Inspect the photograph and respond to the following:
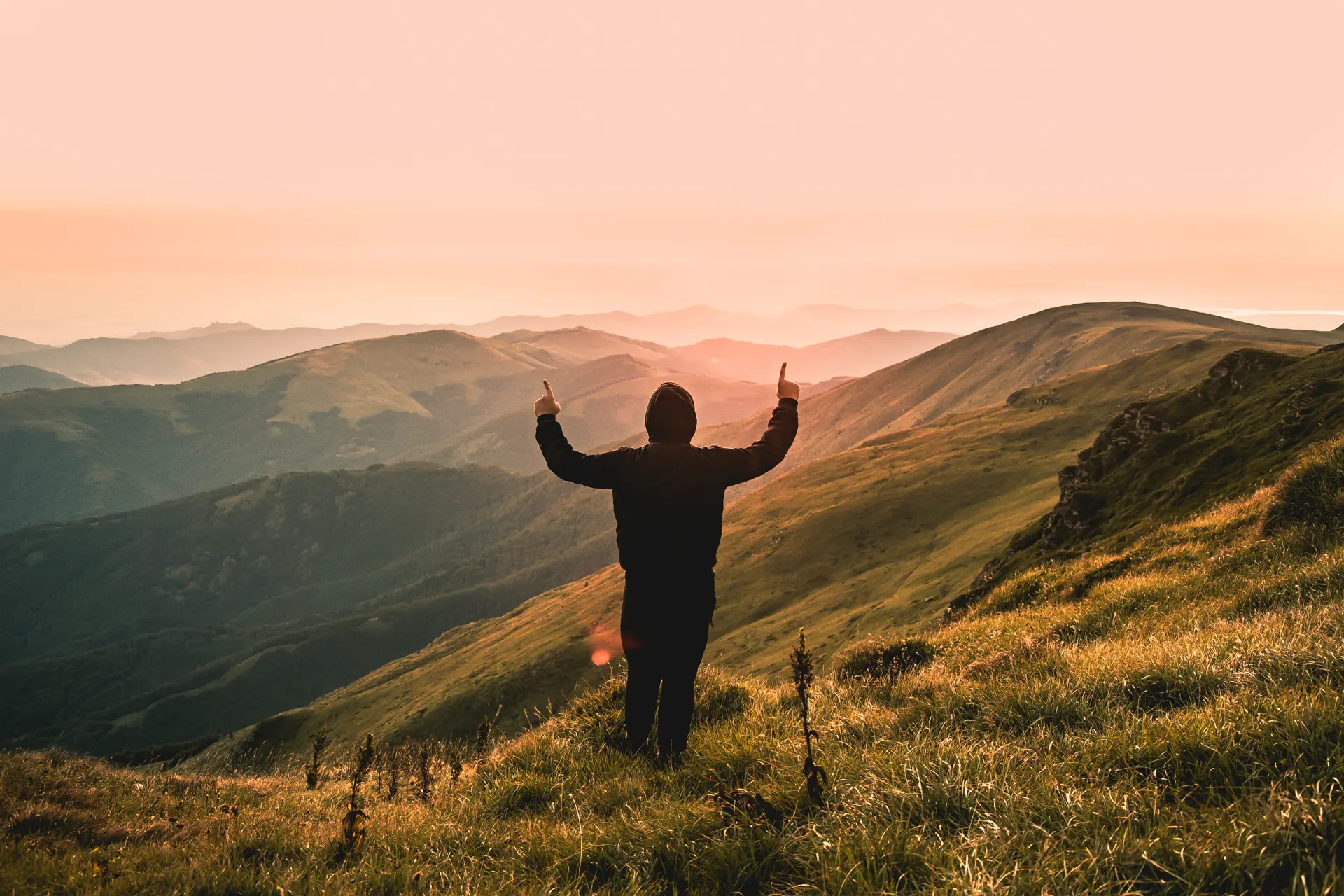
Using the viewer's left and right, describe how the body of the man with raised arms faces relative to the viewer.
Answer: facing away from the viewer

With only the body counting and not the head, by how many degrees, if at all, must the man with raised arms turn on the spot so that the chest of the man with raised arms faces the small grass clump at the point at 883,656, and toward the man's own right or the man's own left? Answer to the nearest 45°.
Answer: approximately 45° to the man's own right

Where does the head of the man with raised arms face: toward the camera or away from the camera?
away from the camera

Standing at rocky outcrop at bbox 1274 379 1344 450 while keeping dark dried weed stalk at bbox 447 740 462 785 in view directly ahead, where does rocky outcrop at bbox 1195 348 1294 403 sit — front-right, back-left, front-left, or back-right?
back-right

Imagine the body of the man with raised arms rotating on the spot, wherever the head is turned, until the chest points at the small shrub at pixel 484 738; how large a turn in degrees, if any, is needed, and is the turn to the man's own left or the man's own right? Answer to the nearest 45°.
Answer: approximately 45° to the man's own left
